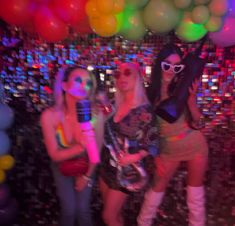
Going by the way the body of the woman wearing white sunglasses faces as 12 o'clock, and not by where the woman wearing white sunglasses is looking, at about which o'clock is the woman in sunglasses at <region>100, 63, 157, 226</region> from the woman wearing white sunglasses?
The woman in sunglasses is roughly at 2 o'clock from the woman wearing white sunglasses.

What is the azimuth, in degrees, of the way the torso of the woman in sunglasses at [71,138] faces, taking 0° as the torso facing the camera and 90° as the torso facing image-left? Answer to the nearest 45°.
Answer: approximately 315°
